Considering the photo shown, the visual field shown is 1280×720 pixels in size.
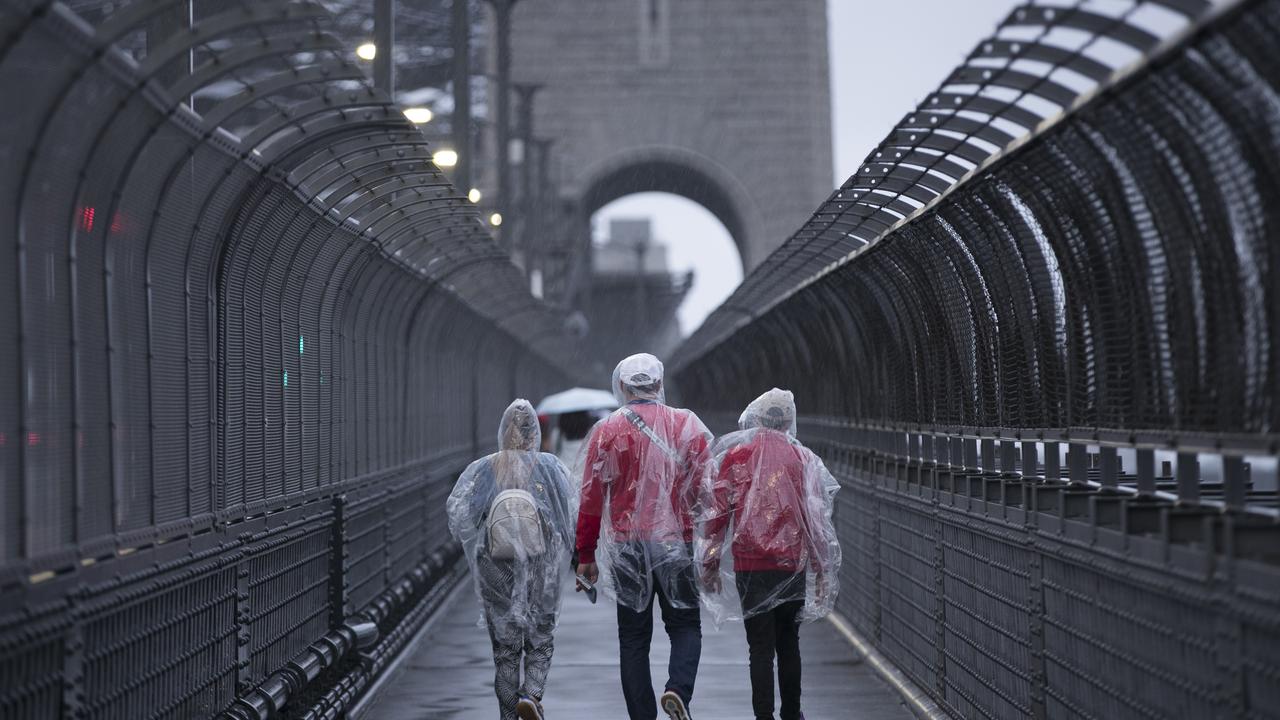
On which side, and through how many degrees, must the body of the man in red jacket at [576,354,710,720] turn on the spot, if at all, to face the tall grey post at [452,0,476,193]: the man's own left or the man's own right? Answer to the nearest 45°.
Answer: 0° — they already face it

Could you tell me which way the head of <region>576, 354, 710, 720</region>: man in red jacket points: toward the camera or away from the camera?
away from the camera

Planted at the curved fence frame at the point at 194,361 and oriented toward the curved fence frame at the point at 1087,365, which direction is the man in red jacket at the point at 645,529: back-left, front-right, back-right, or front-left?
front-left

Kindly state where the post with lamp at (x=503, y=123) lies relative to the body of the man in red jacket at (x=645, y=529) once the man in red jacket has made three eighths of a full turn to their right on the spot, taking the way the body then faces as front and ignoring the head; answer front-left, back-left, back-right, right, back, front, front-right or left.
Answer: back-left

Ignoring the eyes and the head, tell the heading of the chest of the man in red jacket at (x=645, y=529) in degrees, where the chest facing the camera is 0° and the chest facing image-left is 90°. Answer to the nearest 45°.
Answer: approximately 180°

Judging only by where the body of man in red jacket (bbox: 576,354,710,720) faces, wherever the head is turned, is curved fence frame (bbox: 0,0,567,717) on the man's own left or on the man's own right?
on the man's own left
